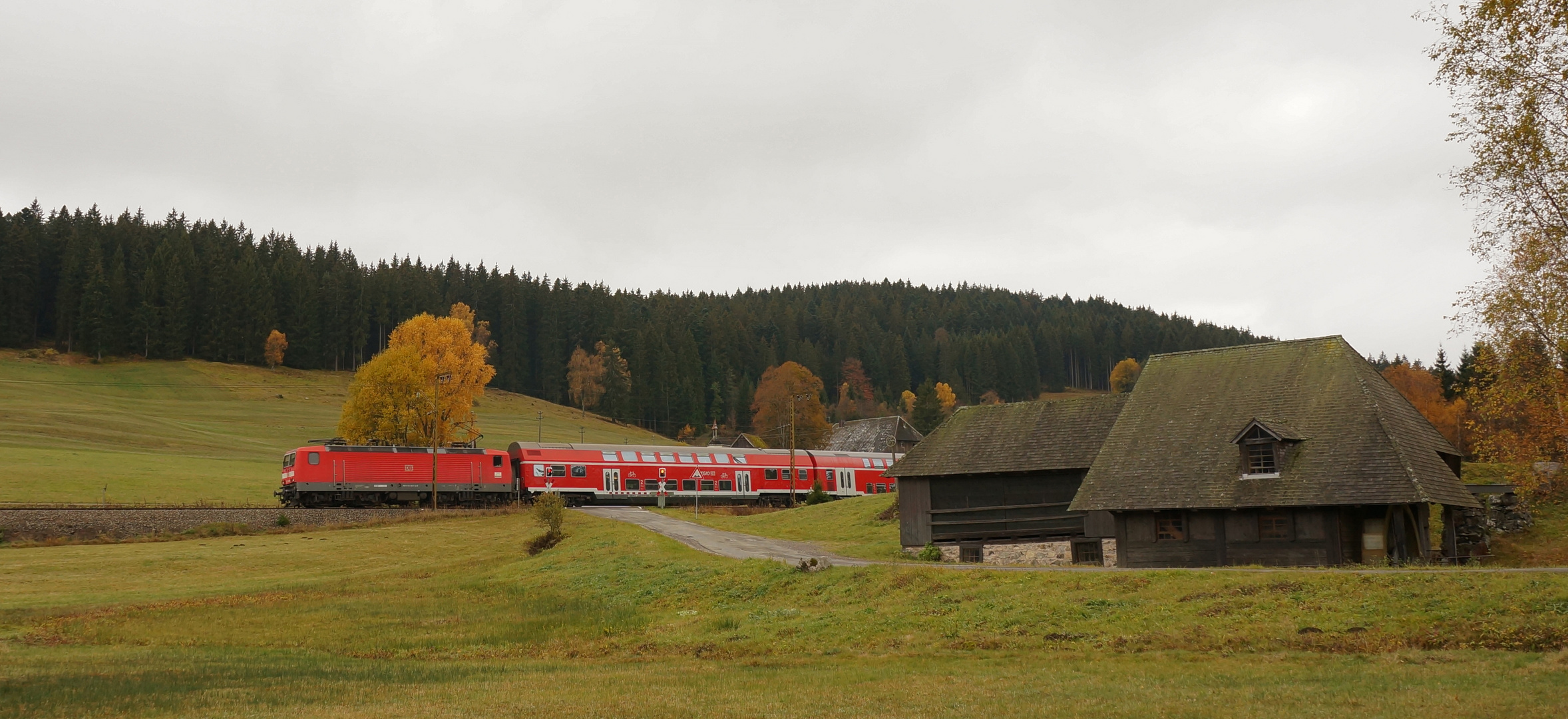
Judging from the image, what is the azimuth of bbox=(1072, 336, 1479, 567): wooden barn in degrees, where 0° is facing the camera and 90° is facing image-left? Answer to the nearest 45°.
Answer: approximately 0°

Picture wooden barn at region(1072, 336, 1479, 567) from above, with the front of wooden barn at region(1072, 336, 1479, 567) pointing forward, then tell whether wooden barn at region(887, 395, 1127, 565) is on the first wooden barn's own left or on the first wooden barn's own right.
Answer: on the first wooden barn's own right

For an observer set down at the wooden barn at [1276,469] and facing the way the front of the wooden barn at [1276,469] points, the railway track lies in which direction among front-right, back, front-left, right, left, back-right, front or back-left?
right

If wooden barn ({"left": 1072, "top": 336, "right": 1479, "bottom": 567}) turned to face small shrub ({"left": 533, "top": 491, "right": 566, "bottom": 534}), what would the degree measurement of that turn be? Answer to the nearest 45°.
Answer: approximately 90° to its right
